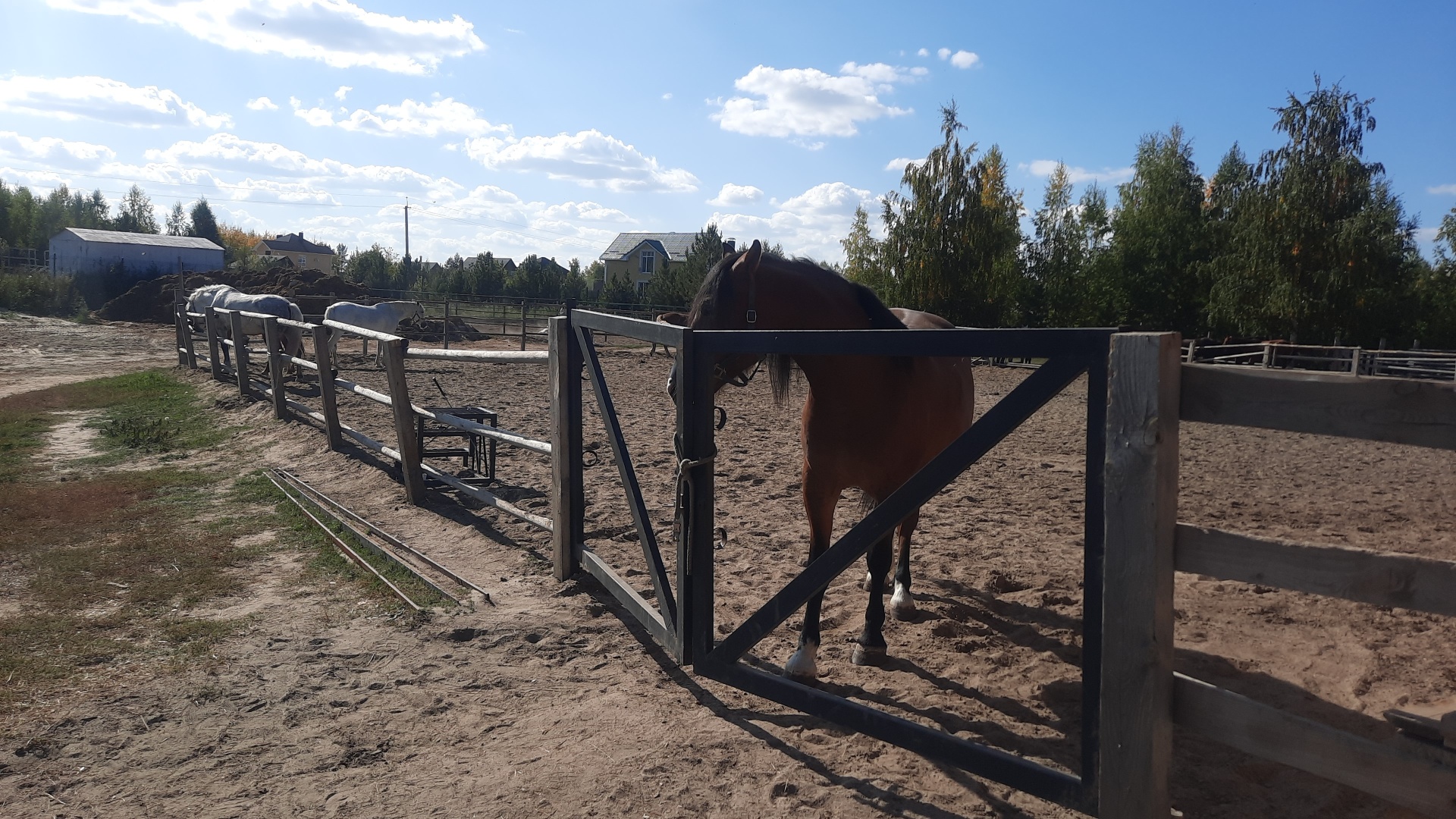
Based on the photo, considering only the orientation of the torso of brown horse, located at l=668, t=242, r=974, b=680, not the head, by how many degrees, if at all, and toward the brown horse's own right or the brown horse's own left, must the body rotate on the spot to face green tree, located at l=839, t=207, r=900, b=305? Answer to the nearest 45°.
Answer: approximately 135° to the brown horse's own right

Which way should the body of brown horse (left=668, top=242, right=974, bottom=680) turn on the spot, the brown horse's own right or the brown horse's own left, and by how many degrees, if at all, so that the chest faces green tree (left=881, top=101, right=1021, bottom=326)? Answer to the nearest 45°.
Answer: approximately 135° to the brown horse's own right

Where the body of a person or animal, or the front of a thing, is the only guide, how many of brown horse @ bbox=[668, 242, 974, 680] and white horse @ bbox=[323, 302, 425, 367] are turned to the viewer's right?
1

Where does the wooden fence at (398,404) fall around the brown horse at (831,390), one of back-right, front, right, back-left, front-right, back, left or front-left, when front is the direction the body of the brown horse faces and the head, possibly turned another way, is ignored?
right

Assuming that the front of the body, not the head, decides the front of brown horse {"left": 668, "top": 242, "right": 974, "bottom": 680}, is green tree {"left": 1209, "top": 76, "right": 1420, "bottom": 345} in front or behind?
behind

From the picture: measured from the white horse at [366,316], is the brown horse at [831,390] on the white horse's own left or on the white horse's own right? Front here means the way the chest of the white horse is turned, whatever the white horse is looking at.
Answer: on the white horse's own right

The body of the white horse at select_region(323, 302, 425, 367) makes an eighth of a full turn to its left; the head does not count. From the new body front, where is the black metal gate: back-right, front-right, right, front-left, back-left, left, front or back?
back-right

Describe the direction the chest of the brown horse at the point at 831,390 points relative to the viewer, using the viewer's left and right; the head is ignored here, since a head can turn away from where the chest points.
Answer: facing the viewer and to the left of the viewer

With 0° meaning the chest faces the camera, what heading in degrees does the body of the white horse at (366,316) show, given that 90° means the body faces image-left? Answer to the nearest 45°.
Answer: approximately 270°

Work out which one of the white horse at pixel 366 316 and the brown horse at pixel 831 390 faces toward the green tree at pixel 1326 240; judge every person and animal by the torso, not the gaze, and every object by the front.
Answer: the white horse
